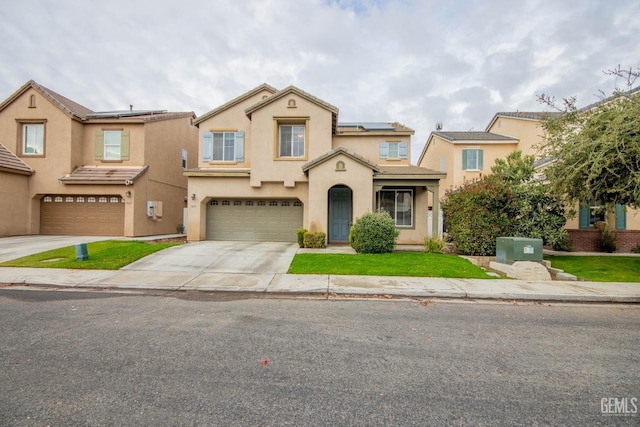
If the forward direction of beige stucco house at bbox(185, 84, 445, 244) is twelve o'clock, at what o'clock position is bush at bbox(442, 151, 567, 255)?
The bush is roughly at 10 o'clock from the beige stucco house.

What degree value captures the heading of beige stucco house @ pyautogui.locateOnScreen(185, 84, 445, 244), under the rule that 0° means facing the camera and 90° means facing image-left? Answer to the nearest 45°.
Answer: approximately 0°

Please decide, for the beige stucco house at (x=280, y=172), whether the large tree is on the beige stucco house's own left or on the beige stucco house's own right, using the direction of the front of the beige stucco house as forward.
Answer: on the beige stucco house's own left

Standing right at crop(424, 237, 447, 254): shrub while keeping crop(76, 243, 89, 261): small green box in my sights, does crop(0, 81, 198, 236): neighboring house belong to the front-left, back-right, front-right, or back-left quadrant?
front-right

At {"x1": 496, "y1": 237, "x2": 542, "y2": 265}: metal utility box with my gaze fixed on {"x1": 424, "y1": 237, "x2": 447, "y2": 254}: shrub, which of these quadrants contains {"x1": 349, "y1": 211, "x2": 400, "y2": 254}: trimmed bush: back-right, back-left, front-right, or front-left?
front-left

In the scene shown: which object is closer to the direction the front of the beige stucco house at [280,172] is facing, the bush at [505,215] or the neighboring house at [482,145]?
the bush

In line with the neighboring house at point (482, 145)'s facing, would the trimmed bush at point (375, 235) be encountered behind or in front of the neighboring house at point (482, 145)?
in front

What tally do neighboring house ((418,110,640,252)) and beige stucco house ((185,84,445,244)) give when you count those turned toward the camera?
2

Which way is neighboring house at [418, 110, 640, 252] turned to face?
toward the camera

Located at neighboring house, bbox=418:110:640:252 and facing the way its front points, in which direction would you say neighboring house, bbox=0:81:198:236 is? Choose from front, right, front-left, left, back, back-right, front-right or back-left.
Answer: front-right

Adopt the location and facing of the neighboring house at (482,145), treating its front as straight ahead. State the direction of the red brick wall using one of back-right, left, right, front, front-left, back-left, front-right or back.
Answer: front-left
